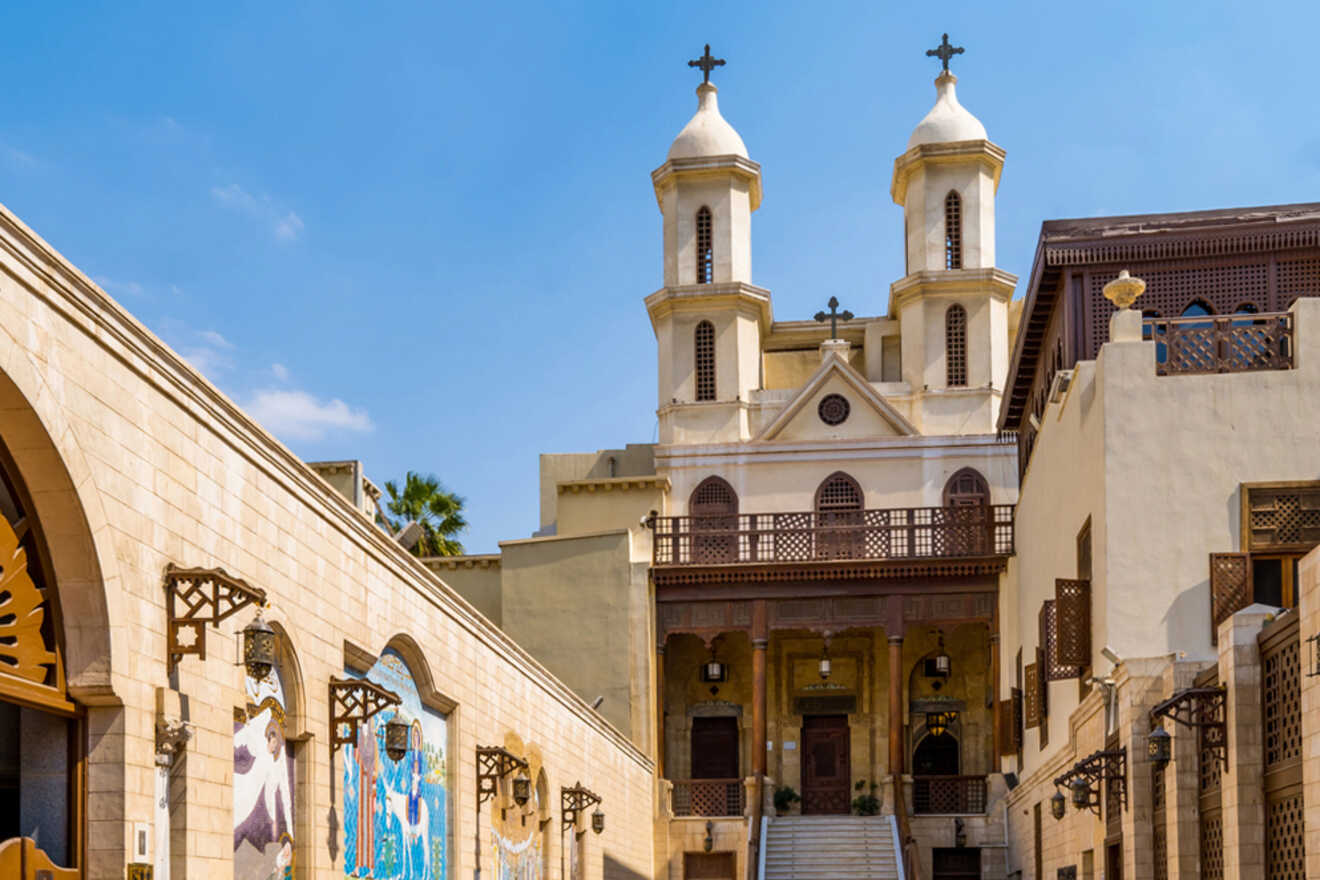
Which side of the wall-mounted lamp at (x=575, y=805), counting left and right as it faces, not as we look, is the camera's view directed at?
right

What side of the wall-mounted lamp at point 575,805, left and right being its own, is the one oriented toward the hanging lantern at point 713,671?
left

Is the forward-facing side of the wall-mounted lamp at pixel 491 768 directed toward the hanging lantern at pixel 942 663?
no

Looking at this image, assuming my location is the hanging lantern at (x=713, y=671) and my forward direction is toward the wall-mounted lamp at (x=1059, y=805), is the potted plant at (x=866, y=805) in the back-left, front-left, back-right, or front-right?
front-left

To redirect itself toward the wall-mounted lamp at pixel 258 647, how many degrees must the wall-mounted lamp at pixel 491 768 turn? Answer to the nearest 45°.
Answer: approximately 90° to its right

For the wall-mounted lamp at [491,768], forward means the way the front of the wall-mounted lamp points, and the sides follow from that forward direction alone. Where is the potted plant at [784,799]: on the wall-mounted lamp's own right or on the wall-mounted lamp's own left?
on the wall-mounted lamp's own left

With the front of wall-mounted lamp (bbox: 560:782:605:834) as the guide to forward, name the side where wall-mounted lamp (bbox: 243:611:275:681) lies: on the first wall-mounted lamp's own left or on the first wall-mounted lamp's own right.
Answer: on the first wall-mounted lamp's own right

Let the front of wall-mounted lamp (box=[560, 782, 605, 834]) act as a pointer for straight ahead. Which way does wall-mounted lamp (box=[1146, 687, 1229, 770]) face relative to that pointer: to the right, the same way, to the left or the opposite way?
the opposite way

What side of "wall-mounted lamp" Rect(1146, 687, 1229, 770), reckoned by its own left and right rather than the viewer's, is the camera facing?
left

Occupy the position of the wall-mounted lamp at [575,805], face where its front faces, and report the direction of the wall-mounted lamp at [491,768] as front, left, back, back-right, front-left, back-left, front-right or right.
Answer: right

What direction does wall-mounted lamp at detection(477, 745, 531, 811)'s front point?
to the viewer's right
